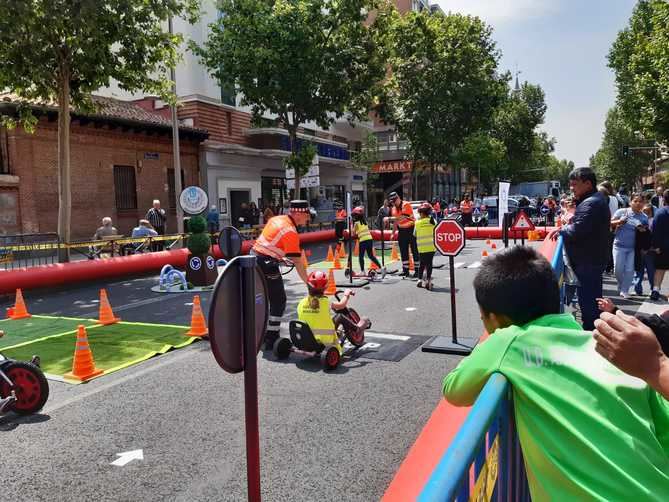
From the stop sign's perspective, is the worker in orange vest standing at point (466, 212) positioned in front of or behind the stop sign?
behind

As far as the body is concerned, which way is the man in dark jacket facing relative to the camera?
to the viewer's left

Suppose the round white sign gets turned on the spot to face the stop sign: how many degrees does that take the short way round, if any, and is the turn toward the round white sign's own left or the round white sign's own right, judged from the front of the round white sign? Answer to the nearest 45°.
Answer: approximately 45° to the round white sign's own left

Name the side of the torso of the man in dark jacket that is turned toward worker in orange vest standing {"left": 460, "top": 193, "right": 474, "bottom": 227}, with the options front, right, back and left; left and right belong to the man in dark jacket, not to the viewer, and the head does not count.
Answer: right

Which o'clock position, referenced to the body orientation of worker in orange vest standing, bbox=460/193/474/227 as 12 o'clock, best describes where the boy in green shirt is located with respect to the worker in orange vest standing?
The boy in green shirt is roughly at 12 o'clock from the worker in orange vest standing.

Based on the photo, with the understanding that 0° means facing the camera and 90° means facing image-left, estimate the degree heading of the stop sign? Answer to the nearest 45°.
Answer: approximately 0°

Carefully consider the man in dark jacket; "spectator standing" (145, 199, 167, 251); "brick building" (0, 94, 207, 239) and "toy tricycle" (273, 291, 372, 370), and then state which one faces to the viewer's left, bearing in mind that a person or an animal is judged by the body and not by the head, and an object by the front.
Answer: the man in dark jacket
